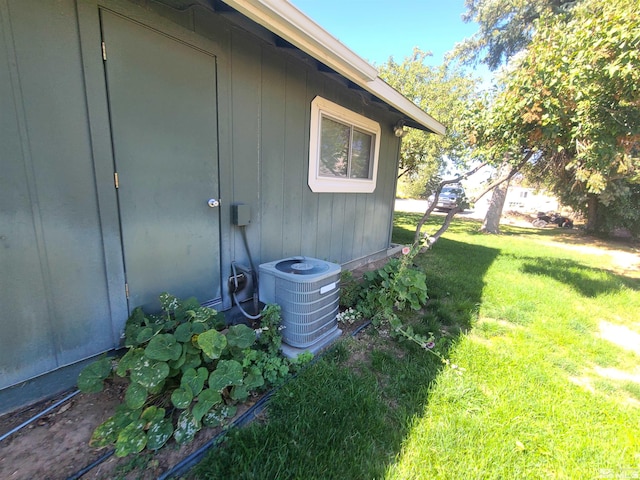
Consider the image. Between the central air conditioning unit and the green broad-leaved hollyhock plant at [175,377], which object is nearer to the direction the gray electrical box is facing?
the central air conditioning unit

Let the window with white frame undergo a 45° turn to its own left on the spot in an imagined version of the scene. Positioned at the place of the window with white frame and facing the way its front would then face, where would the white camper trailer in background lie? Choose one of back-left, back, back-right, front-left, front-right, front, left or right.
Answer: front-left

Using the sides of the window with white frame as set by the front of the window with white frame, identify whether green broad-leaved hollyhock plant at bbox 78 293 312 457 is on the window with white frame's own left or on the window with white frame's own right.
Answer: on the window with white frame's own right

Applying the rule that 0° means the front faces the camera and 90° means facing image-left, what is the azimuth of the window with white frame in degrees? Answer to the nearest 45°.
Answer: approximately 315°

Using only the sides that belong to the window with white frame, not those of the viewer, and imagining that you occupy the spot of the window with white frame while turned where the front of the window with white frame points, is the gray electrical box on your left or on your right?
on your right

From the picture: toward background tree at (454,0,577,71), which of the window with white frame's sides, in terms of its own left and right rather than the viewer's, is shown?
left

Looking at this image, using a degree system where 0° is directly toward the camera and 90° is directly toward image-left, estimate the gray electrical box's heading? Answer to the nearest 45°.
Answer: approximately 315°

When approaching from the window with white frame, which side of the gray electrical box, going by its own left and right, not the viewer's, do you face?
left

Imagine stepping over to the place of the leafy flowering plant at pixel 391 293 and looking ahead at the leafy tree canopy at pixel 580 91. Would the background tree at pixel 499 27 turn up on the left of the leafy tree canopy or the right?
left

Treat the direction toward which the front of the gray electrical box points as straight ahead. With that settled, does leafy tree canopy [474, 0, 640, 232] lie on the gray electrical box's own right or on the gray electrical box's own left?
on the gray electrical box's own left

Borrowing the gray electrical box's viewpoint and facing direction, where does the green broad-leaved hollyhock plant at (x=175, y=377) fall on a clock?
The green broad-leaved hollyhock plant is roughly at 2 o'clock from the gray electrical box.

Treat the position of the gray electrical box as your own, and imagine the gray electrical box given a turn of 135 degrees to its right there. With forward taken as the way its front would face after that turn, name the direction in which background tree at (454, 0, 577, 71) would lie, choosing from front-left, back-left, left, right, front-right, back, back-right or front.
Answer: back-right
